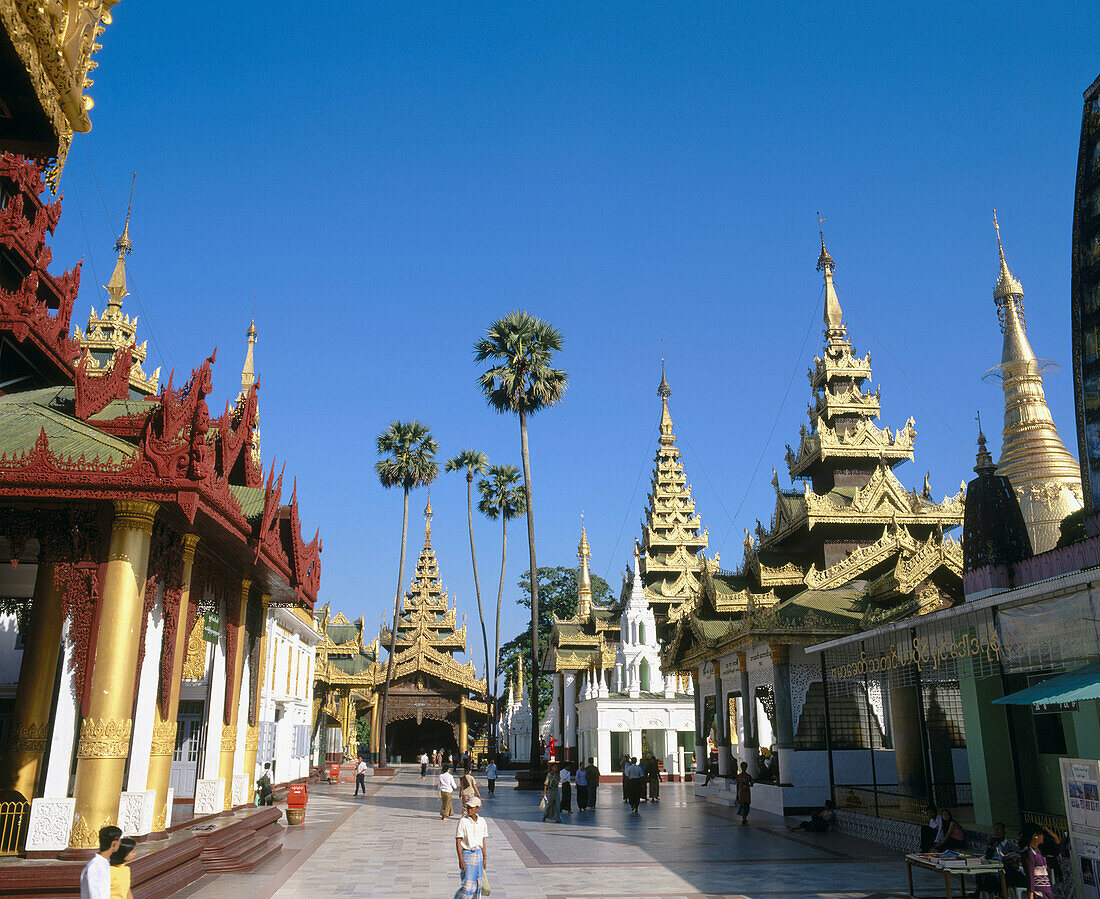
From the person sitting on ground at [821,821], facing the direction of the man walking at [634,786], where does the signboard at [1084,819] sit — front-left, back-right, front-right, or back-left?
back-left

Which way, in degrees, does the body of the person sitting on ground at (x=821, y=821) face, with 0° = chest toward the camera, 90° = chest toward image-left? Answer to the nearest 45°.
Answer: approximately 90°

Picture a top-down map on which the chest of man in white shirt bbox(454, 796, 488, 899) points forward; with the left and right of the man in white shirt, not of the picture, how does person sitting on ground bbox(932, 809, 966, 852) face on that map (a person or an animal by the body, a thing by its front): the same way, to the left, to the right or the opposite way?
to the right

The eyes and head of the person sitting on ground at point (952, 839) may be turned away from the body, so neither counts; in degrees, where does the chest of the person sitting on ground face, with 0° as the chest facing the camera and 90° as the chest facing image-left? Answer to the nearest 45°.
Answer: approximately 45°

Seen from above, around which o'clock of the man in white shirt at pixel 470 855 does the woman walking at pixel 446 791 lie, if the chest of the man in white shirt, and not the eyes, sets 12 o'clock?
The woman walking is roughly at 6 o'clock from the man in white shirt.

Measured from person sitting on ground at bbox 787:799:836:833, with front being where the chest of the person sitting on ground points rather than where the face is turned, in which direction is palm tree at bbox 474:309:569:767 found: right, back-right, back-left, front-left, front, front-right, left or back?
front-right

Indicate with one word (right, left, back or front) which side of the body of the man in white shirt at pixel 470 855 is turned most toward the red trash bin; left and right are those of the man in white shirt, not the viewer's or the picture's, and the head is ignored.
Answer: back

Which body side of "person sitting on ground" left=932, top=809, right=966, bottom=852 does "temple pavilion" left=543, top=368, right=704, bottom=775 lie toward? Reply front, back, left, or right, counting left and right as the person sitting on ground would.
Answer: right

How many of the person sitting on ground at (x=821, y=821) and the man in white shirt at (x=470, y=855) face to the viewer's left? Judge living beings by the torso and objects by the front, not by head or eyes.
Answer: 1

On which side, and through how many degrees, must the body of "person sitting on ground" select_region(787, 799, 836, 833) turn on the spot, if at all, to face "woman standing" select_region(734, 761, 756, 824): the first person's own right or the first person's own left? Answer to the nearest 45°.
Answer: approximately 45° to the first person's own right

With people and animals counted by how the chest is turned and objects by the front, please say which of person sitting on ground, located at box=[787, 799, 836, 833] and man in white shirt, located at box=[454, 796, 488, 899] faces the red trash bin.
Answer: the person sitting on ground

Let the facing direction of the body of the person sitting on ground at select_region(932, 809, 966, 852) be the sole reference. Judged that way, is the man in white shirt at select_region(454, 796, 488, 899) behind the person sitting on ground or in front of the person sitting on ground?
in front

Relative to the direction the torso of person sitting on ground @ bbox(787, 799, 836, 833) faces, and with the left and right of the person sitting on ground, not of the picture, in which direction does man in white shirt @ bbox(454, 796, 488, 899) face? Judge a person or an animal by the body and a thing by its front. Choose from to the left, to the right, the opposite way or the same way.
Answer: to the left

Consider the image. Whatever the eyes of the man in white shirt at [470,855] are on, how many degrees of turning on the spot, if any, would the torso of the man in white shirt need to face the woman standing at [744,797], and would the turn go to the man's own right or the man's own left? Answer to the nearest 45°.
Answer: approximately 135° to the man's own left
